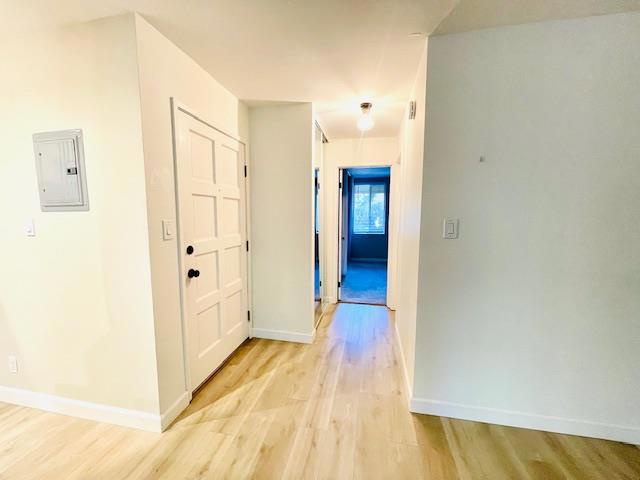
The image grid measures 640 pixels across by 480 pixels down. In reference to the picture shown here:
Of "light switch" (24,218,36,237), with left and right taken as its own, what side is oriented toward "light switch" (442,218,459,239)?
left

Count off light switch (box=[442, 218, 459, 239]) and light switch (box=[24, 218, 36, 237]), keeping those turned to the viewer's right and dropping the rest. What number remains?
0

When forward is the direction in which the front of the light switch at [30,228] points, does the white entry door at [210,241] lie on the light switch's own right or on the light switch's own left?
on the light switch's own left

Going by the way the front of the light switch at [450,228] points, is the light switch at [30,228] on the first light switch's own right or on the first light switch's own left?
on the first light switch's own right

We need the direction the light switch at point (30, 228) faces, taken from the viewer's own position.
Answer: facing the viewer and to the left of the viewer

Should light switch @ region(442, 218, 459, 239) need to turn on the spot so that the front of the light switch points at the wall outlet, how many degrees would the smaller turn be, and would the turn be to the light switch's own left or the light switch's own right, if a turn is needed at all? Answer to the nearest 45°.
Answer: approximately 45° to the light switch's own right
